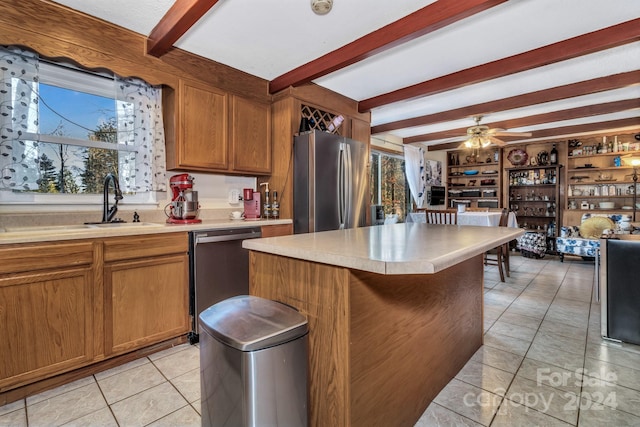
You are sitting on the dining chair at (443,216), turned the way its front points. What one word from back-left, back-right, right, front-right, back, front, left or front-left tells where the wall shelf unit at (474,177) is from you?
front

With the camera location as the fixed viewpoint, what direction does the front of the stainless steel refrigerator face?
facing the viewer and to the right of the viewer

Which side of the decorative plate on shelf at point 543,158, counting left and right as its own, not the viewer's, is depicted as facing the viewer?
front

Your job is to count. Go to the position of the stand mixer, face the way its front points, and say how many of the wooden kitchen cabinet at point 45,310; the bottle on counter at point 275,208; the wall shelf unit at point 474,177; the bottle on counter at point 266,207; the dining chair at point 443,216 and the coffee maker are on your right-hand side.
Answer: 1

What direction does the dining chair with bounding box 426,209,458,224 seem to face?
away from the camera

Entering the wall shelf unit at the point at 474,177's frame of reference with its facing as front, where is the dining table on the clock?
The dining table is roughly at 12 o'clock from the wall shelf unit.

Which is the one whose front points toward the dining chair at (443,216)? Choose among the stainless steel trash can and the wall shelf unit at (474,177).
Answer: the wall shelf unit

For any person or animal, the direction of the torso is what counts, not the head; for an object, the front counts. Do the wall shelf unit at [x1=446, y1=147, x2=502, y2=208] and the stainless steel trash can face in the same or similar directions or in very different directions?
same or similar directions

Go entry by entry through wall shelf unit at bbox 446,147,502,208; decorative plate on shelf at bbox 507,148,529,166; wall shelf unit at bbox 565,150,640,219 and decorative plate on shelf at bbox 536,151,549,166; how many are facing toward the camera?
4

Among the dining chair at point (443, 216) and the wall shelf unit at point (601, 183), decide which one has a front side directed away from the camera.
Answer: the dining chair

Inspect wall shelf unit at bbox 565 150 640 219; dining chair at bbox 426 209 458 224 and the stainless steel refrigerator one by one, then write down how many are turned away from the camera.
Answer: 1

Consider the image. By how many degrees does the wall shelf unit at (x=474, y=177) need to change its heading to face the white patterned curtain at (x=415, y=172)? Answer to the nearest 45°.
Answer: approximately 45° to its right

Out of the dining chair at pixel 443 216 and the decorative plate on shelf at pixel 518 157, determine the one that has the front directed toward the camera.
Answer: the decorative plate on shelf

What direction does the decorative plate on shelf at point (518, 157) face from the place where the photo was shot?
facing the viewer

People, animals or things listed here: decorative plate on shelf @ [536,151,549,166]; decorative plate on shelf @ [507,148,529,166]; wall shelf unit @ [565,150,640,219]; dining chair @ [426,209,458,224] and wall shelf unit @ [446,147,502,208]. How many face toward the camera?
4

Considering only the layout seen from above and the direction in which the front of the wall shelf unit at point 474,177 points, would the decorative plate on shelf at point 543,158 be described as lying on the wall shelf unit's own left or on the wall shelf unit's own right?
on the wall shelf unit's own left

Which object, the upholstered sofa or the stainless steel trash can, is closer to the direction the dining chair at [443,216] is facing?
the upholstered sofa

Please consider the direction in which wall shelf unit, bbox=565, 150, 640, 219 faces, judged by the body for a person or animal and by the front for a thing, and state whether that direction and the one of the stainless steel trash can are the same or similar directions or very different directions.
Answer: same or similar directions

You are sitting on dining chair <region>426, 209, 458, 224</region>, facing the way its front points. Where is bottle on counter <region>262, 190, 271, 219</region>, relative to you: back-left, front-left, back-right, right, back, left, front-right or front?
back-left
